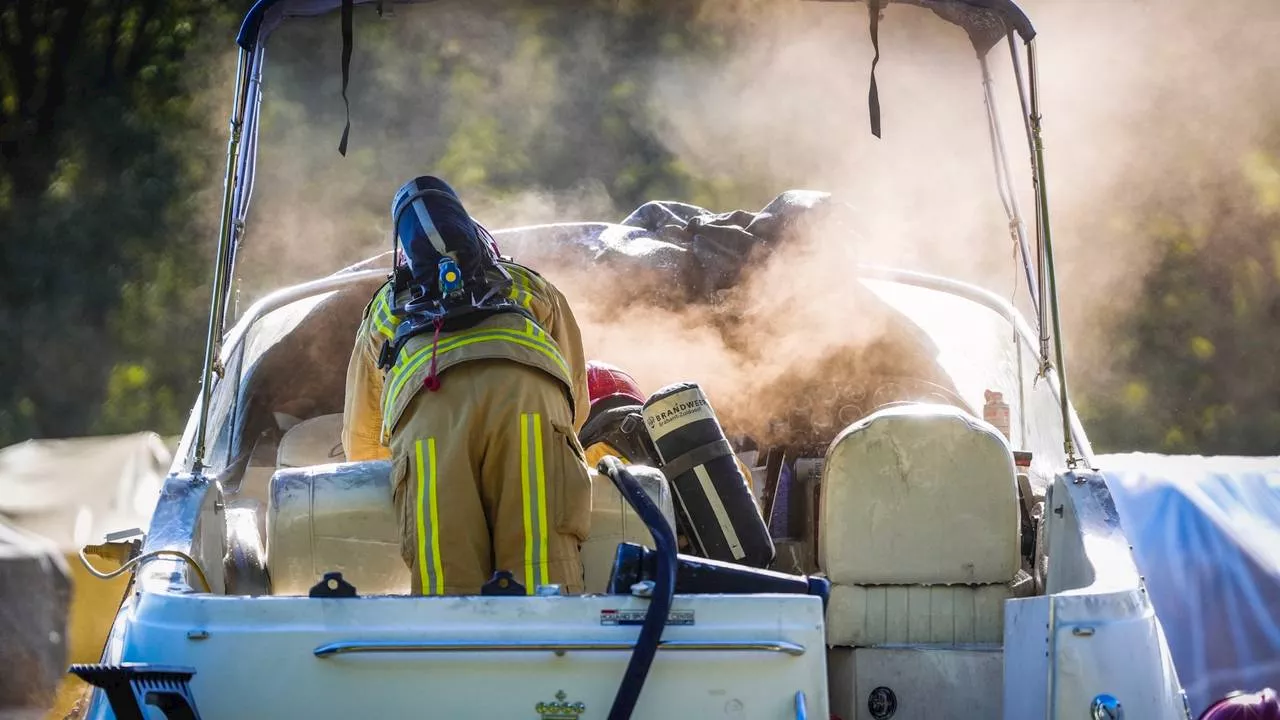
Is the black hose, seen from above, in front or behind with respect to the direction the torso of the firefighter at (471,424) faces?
behind

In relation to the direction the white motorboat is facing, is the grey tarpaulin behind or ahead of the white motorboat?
ahead

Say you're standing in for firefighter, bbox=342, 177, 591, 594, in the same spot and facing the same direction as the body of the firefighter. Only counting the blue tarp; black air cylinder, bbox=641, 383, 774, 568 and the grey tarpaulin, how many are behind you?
0

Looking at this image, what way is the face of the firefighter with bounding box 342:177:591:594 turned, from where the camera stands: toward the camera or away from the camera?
away from the camera

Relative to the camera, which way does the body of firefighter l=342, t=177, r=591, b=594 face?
away from the camera

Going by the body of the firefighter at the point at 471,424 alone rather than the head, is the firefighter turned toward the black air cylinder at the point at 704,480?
no

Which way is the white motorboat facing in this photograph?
away from the camera

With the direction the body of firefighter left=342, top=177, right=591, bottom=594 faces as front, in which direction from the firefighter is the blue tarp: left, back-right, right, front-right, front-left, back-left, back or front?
front-right

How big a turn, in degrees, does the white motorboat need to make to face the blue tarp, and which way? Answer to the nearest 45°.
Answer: approximately 45° to its right
